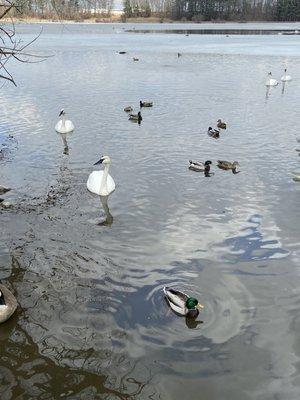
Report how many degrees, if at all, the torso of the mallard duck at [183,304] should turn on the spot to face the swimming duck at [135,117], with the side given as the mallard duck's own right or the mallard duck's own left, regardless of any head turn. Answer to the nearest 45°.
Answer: approximately 135° to the mallard duck's own left

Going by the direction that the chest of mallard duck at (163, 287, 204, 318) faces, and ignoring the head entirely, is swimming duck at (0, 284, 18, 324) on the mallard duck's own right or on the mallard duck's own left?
on the mallard duck's own right

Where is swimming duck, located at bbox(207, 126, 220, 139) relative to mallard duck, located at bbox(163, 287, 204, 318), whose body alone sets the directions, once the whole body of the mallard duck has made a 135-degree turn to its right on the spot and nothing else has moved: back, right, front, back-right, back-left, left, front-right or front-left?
right

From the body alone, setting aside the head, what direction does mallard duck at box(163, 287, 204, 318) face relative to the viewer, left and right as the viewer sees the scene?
facing the viewer and to the right of the viewer

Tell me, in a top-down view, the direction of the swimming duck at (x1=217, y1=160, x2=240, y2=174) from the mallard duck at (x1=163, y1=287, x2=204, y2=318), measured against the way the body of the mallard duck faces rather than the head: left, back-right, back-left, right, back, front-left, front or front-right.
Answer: back-left

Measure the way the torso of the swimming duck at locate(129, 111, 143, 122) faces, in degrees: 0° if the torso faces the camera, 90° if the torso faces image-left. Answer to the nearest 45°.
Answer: approximately 270°
